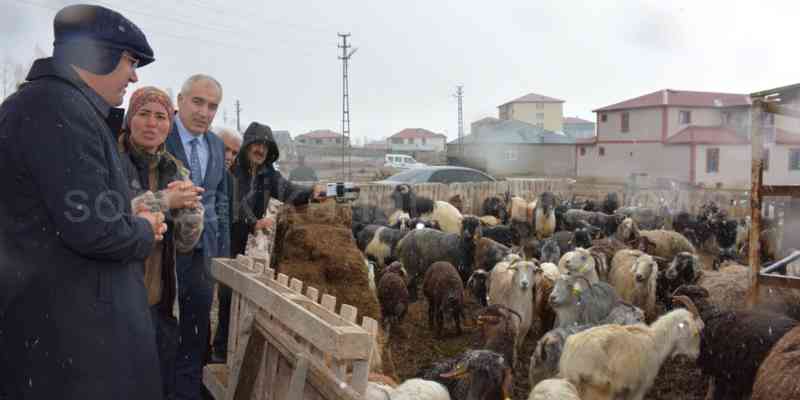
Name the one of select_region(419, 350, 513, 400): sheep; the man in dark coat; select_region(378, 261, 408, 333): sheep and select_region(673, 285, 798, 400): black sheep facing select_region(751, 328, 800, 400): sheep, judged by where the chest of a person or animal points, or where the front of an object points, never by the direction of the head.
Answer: the man in dark coat

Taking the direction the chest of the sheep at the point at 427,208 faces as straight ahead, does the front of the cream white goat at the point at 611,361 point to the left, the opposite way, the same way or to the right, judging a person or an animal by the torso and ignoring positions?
the opposite way

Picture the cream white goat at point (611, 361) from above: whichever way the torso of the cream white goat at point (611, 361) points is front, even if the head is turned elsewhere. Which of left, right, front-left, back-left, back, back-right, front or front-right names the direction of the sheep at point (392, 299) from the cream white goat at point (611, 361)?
back-left

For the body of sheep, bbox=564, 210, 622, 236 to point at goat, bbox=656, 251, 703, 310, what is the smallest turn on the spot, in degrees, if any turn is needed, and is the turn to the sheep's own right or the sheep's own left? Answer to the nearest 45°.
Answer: approximately 90° to the sheep's own right

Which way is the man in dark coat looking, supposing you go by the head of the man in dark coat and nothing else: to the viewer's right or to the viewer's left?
to the viewer's right

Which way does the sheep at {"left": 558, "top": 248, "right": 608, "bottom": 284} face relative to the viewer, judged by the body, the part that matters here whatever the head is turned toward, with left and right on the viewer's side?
facing to the left of the viewer

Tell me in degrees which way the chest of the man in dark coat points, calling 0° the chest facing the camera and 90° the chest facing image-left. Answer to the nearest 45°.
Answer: approximately 270°

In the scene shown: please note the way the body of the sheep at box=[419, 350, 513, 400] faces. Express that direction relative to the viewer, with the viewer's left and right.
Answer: facing to the left of the viewer

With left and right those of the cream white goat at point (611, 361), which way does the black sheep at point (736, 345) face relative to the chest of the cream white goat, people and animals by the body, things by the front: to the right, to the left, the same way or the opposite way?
the opposite way

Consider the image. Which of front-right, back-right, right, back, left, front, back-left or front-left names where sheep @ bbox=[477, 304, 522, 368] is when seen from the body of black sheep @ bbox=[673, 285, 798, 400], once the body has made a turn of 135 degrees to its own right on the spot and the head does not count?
back-left

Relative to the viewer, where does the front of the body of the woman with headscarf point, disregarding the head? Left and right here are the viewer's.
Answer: facing the viewer

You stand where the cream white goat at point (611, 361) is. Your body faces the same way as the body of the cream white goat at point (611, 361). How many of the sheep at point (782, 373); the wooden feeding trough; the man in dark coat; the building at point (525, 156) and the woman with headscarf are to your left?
1

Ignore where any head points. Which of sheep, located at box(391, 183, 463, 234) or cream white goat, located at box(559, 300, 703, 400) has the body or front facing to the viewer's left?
sheep, located at box(391, 183, 463, 234)

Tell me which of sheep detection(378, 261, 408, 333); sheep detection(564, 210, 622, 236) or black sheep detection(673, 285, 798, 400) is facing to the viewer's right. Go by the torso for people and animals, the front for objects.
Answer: sheep detection(564, 210, 622, 236)

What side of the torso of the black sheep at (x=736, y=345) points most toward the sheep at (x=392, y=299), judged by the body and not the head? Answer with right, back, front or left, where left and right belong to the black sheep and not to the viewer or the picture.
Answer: front

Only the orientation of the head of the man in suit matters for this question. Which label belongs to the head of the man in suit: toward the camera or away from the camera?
toward the camera

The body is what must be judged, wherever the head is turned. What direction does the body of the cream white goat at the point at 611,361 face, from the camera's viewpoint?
to the viewer's right
